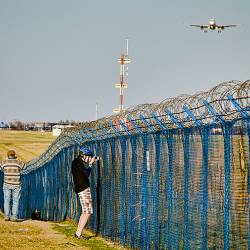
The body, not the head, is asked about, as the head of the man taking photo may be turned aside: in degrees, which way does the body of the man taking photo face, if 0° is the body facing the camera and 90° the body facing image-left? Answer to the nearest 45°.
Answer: approximately 270°
